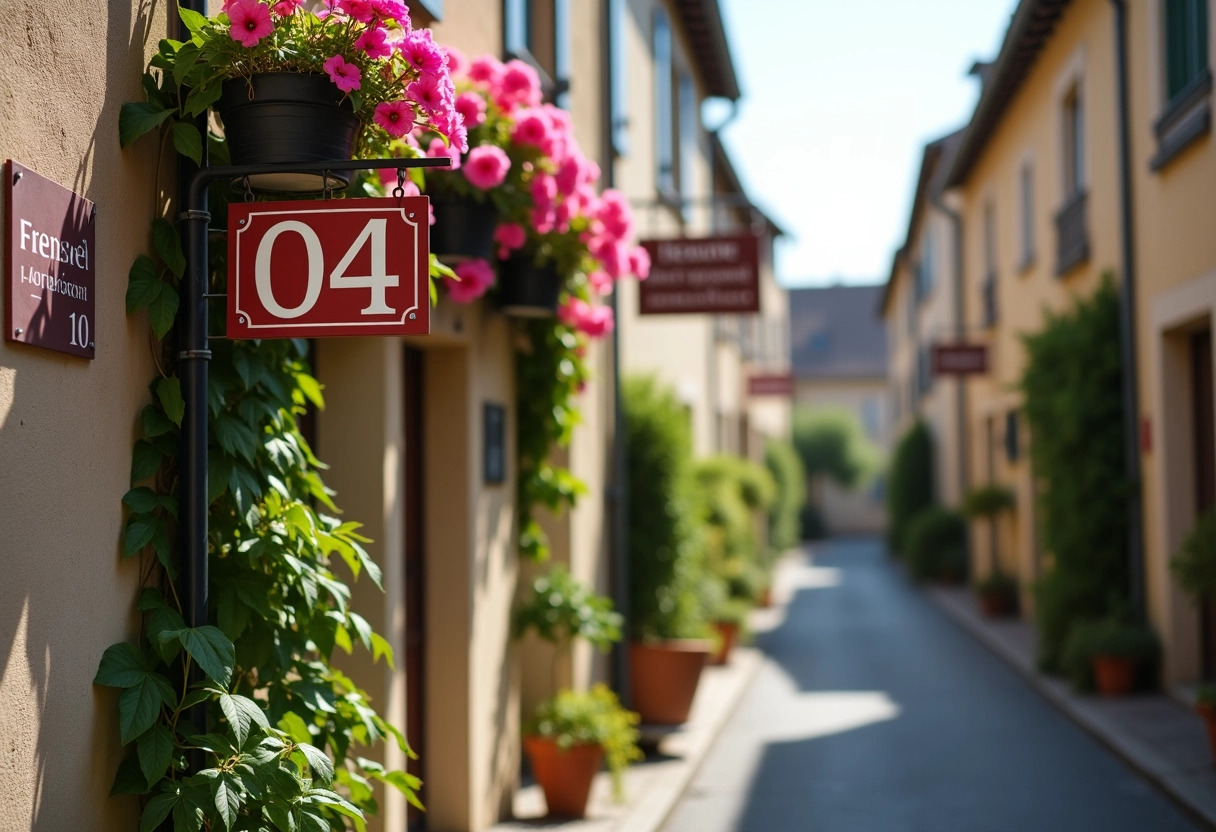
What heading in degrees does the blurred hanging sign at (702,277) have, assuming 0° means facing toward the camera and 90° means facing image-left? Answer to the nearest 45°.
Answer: approximately 0°

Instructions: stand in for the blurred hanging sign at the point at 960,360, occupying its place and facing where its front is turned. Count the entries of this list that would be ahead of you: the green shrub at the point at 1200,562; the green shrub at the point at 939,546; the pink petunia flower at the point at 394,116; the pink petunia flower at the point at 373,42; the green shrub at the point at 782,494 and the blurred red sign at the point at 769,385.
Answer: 3

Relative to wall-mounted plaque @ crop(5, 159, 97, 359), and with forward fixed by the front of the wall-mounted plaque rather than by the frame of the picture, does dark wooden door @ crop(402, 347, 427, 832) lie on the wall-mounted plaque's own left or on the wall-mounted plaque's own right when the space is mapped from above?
on the wall-mounted plaque's own left

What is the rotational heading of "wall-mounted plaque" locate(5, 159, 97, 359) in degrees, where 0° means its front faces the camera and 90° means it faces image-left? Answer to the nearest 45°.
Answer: approximately 315°

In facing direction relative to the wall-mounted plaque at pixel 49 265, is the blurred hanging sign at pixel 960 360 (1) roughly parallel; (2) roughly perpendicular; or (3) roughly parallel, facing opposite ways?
roughly perpendicular

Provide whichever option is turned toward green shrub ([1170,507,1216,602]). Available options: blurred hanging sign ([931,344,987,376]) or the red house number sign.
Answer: the blurred hanging sign

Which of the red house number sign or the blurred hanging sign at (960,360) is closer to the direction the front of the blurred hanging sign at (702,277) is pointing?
the red house number sign

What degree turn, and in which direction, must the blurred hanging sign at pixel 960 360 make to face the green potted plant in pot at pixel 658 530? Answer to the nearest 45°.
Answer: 0° — it already faces it
